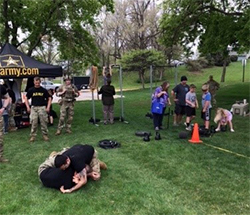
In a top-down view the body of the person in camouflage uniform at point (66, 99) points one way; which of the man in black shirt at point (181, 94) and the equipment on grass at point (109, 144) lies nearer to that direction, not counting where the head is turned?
the equipment on grass

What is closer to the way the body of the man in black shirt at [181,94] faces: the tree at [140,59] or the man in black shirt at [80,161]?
the man in black shirt
